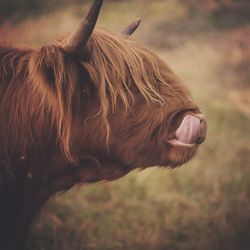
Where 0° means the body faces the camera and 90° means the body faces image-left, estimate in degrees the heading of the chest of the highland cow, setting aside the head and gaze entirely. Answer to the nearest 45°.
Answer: approximately 270°
